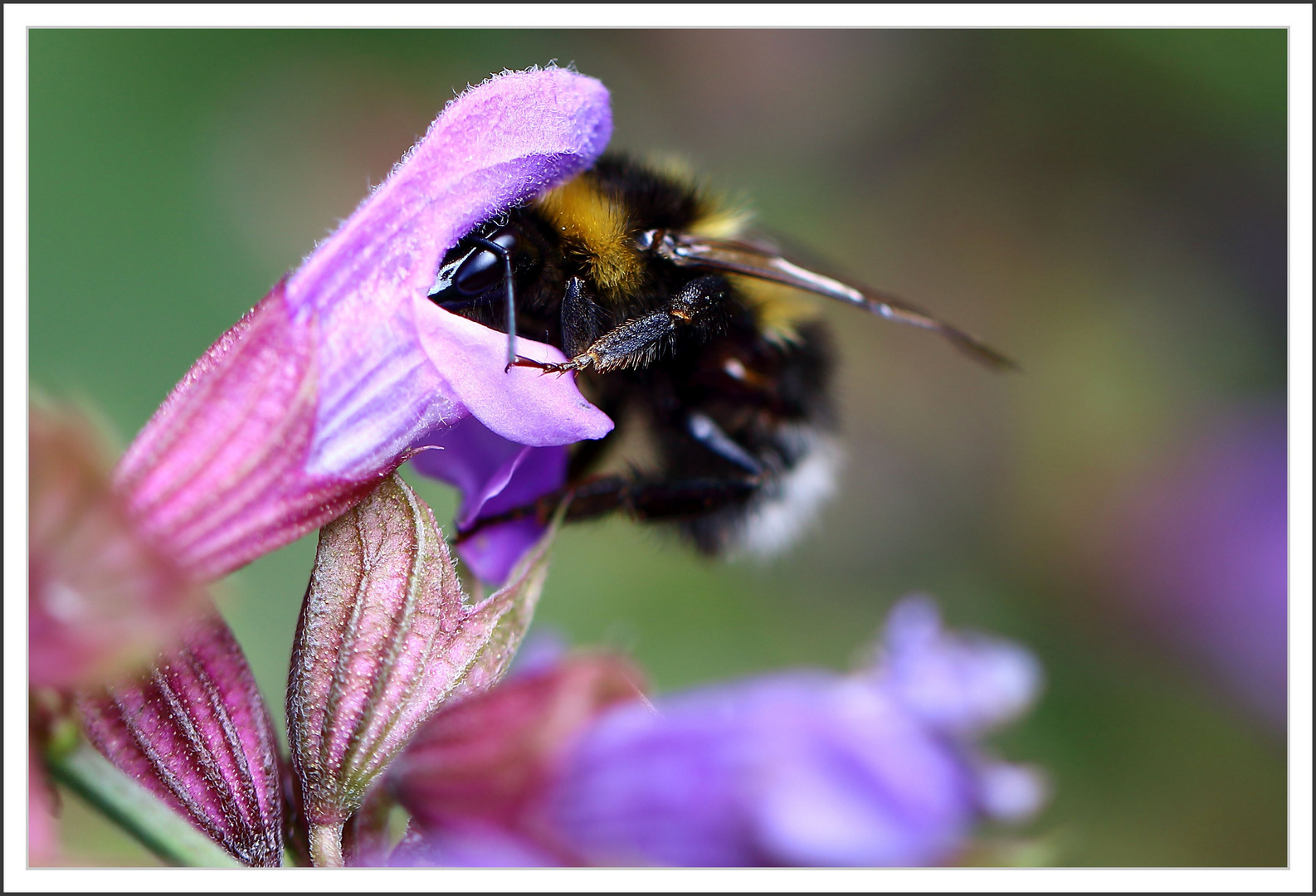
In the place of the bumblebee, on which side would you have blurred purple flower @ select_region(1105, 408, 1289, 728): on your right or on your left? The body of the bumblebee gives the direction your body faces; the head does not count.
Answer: on your right

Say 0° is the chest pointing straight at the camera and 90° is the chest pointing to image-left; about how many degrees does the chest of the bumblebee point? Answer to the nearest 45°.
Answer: approximately 90°
